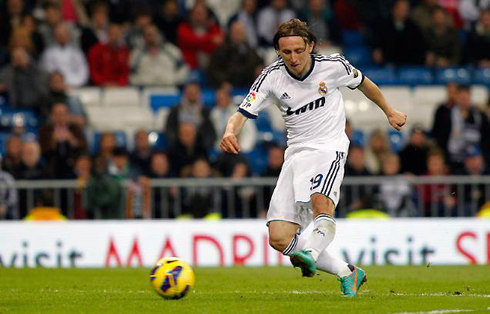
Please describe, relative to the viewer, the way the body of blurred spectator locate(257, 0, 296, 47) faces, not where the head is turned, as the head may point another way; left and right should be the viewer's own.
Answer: facing the viewer

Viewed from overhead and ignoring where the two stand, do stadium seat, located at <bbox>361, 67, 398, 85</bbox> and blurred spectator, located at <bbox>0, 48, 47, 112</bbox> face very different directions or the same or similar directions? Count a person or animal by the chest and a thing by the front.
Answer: same or similar directions

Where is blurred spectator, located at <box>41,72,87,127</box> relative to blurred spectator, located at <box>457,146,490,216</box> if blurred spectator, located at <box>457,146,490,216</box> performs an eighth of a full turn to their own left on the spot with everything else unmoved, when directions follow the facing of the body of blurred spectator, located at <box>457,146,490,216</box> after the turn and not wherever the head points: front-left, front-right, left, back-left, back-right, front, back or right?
back-right

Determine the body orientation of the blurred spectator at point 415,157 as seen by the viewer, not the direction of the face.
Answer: toward the camera

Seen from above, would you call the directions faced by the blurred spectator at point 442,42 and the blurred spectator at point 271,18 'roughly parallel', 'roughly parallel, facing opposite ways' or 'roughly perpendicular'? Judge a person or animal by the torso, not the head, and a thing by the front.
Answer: roughly parallel

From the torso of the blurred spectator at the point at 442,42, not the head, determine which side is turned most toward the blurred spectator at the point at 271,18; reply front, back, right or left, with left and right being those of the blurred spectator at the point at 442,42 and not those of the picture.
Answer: right

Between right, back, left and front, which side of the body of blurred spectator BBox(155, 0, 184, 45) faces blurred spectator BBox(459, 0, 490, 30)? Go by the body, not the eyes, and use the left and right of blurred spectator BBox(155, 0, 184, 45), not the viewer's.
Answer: left

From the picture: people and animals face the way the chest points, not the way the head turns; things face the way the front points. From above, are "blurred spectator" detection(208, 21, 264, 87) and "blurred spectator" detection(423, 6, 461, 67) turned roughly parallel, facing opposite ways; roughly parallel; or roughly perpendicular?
roughly parallel

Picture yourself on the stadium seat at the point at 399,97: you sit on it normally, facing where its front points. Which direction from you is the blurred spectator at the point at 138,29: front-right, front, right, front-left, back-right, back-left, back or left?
right

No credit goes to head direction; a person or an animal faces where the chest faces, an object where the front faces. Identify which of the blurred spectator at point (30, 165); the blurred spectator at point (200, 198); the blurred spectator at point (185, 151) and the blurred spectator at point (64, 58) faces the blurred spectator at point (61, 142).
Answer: the blurred spectator at point (64, 58)

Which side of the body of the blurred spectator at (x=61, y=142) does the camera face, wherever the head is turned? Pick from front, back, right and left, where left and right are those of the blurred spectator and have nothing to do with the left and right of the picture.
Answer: front

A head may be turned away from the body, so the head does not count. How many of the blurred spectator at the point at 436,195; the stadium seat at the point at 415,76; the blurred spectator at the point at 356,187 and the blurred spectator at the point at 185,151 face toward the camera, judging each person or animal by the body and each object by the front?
4
